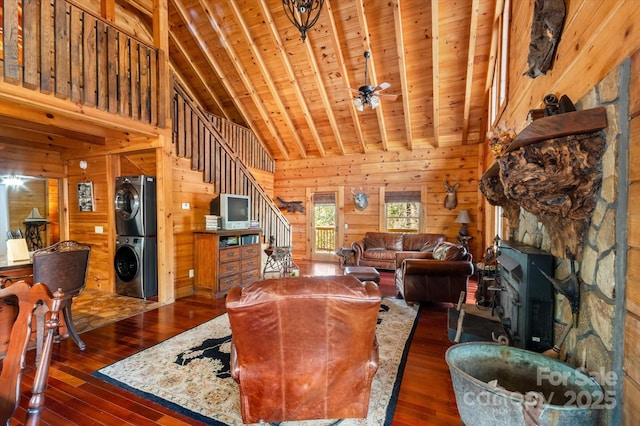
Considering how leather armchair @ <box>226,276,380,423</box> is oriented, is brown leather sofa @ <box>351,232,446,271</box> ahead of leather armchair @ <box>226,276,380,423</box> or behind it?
ahead

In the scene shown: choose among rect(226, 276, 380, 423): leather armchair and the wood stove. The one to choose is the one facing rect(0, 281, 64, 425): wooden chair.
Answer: the wood stove

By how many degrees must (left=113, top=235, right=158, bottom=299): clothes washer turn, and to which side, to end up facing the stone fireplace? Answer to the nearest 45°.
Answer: approximately 45° to its left

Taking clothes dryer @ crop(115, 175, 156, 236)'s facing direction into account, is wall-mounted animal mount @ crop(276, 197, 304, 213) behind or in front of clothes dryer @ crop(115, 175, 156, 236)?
behind

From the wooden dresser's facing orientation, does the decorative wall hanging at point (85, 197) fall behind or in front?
behind

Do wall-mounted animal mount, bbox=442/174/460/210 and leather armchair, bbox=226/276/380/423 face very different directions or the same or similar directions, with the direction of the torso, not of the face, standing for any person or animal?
very different directions

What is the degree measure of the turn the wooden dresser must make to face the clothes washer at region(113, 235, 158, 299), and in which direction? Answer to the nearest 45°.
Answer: approximately 135° to its right

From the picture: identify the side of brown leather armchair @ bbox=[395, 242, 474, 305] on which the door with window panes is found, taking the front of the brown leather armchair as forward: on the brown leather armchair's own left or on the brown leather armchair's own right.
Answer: on the brown leather armchair's own right

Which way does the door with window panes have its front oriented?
toward the camera

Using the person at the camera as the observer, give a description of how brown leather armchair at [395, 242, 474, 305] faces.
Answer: facing to the left of the viewer

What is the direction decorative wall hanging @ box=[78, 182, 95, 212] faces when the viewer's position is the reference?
facing the viewer

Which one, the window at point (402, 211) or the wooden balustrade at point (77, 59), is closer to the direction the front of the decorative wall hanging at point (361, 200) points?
the wooden balustrade

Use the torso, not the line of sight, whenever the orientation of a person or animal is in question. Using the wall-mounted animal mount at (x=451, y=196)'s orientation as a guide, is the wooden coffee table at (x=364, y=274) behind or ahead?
ahead

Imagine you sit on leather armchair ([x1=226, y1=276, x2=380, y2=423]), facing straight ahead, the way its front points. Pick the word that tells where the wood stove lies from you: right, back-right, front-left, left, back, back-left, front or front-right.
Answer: right

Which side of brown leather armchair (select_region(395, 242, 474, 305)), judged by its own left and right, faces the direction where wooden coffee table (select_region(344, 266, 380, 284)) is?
front

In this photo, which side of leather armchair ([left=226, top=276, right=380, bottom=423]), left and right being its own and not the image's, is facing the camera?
back

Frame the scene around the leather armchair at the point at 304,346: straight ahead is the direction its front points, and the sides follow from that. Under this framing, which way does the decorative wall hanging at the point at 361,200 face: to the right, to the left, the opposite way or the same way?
the opposite way

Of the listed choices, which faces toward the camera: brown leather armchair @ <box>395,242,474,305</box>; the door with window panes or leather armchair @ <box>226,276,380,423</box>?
the door with window panes
